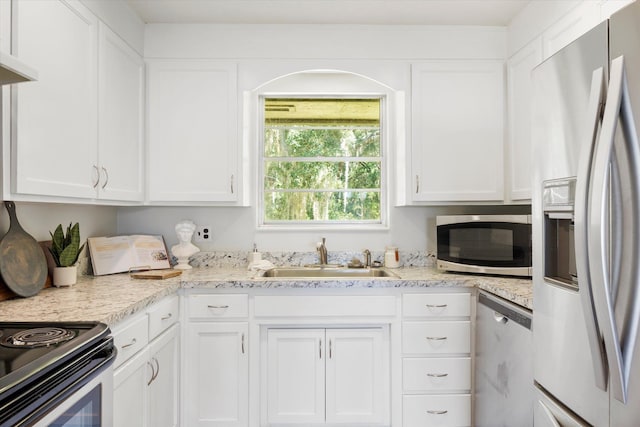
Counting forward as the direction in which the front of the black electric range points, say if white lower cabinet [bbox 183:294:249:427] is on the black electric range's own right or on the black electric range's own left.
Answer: on the black electric range's own left

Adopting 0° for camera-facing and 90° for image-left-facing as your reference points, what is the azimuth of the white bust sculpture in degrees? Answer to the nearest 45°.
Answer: approximately 0°

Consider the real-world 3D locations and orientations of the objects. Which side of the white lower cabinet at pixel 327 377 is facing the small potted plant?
right

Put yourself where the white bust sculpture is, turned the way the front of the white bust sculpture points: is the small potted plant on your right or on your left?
on your right

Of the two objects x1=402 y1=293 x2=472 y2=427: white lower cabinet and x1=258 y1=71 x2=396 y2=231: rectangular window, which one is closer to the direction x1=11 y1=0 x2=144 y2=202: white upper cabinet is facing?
the white lower cabinet
